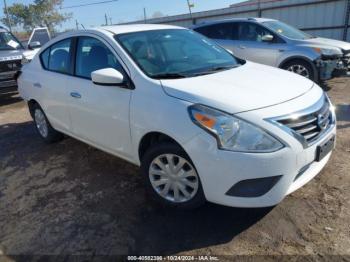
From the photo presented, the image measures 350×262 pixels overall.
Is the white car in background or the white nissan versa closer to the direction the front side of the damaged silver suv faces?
the white nissan versa

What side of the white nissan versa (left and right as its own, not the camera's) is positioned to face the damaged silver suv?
left

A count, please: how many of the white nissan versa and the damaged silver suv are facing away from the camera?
0

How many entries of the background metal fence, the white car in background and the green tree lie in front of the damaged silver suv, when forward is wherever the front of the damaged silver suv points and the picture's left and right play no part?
0

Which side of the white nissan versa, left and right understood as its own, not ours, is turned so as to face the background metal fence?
left

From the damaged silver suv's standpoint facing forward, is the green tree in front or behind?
behind

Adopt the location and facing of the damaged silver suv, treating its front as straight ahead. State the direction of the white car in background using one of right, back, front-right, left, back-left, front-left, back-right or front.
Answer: back-right

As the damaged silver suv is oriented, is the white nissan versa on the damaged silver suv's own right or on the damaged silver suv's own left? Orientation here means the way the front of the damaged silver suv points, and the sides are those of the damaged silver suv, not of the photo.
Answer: on the damaged silver suv's own right

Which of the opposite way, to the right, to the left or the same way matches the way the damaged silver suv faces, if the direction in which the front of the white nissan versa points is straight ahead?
the same way

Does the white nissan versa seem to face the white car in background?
no

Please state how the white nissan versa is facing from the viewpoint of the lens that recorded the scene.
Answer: facing the viewer and to the right of the viewer

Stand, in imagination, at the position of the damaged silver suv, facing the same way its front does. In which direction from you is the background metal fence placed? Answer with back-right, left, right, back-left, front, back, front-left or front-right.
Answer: back-left
